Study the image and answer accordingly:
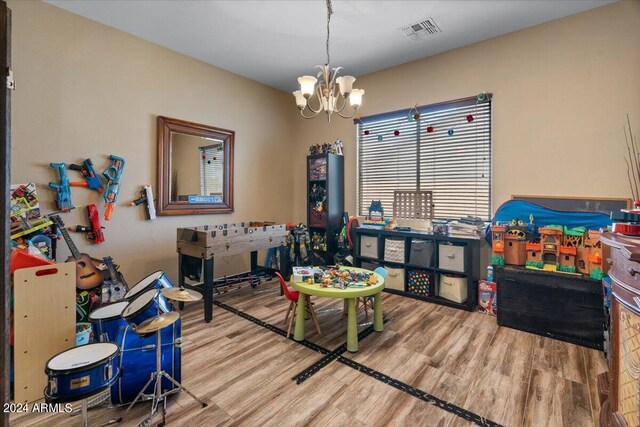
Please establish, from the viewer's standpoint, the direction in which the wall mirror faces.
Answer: facing the viewer and to the right of the viewer

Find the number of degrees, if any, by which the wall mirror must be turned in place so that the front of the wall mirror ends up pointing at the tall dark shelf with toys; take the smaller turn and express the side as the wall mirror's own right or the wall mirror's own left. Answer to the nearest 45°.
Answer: approximately 45° to the wall mirror's own left

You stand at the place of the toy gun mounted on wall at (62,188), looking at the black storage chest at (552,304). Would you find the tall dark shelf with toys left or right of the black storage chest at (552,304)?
left

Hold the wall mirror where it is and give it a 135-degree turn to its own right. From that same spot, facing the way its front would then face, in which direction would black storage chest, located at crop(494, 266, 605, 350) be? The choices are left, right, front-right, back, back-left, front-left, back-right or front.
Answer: back-left

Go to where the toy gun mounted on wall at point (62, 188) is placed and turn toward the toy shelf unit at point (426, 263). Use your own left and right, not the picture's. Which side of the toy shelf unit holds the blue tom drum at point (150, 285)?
right

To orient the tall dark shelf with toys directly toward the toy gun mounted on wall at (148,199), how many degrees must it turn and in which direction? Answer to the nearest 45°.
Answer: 0° — it already faces it

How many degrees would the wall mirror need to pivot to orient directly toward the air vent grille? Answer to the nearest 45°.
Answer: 0° — it already faces it

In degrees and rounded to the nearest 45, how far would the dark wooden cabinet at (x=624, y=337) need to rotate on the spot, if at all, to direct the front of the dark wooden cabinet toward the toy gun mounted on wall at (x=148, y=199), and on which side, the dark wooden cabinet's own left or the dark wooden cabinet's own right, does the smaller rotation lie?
approximately 45° to the dark wooden cabinet's own right

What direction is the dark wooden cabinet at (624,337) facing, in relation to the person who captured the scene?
facing the viewer and to the left of the viewer

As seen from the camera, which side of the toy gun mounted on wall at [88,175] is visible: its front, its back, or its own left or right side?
left
